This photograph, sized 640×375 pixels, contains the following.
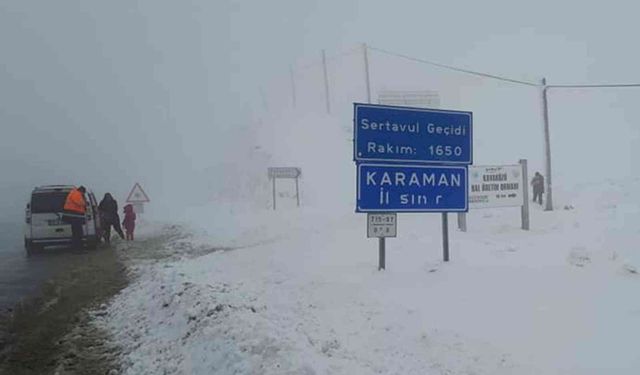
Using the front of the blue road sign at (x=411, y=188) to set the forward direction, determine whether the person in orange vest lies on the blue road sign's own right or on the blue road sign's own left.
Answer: on the blue road sign's own right

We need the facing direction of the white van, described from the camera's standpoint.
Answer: facing away from the viewer

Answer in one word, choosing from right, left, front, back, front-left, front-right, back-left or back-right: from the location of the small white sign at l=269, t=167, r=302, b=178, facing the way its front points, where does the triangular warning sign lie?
right

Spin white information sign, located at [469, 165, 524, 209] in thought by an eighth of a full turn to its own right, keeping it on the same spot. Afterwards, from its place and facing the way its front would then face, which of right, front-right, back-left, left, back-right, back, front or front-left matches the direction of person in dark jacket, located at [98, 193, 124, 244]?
front-right

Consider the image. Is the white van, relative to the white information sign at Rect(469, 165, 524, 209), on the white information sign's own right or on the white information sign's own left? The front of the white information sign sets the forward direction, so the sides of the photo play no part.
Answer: on the white information sign's own right

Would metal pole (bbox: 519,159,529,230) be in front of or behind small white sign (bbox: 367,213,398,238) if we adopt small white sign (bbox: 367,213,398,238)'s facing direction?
behind

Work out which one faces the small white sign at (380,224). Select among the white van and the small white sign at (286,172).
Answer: the small white sign at (286,172)

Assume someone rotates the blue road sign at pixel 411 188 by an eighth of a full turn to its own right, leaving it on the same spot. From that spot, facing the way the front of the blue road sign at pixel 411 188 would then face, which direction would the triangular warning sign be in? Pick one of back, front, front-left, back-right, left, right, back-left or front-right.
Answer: right

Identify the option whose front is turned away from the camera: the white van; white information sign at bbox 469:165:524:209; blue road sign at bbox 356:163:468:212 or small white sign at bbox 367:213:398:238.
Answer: the white van

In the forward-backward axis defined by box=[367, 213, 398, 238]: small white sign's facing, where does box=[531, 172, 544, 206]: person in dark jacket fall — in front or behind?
behind

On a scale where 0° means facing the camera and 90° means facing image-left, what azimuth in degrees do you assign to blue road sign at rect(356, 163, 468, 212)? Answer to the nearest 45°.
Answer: approximately 0°
